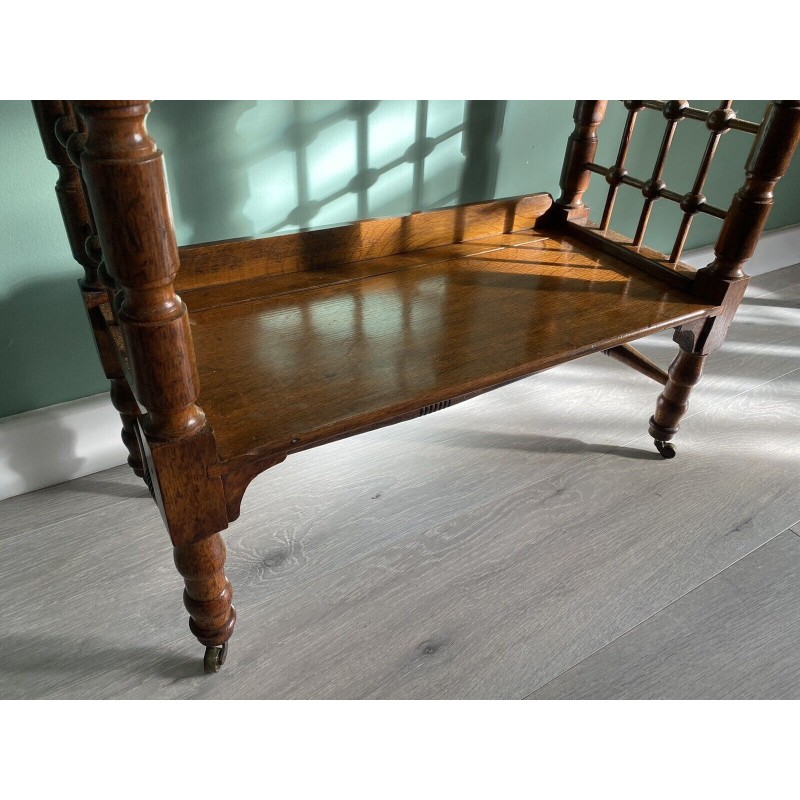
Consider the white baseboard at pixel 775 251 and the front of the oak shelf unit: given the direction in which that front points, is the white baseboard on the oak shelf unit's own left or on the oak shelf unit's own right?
on the oak shelf unit's own left

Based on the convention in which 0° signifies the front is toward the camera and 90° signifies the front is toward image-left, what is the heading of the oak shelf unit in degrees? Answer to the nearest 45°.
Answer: approximately 315°
